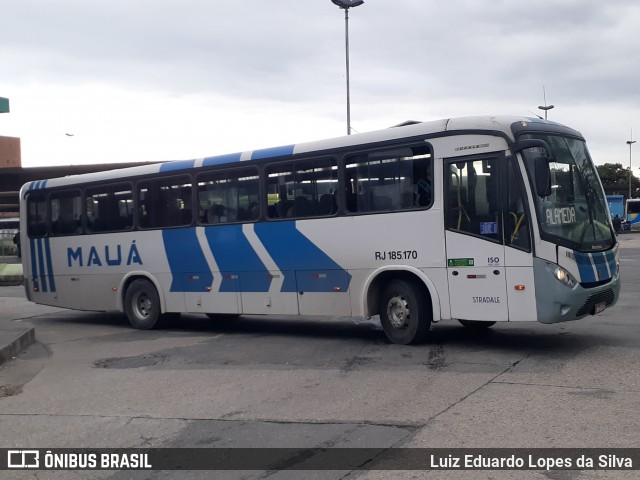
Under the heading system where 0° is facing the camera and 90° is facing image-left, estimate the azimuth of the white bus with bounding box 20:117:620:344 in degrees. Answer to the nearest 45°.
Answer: approximately 315°

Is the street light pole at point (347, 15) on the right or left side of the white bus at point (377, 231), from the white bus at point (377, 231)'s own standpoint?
on its left
